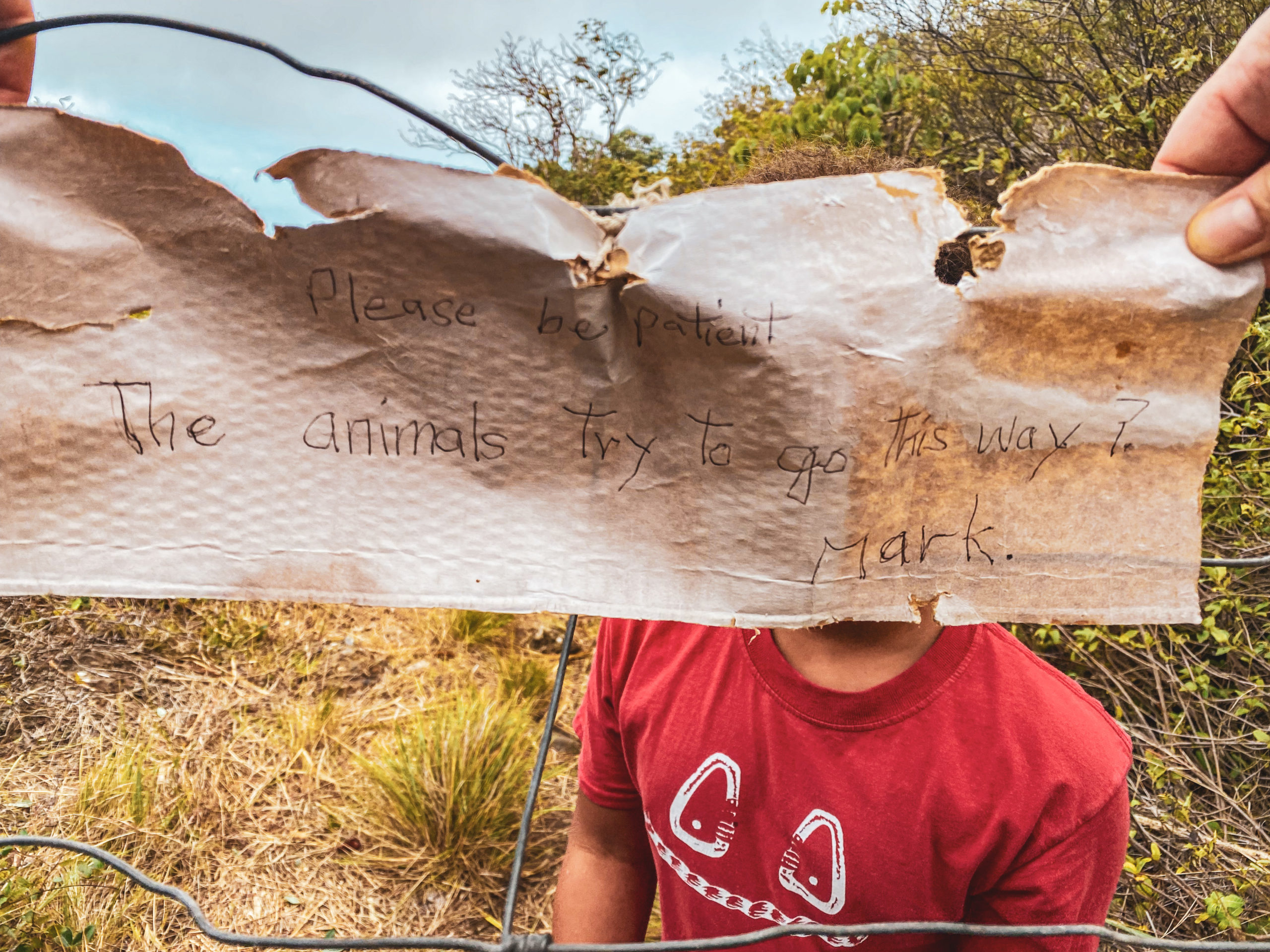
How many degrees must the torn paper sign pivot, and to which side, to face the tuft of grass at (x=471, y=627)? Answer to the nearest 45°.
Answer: approximately 180°

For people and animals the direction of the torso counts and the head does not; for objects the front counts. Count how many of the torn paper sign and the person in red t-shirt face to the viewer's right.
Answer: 0

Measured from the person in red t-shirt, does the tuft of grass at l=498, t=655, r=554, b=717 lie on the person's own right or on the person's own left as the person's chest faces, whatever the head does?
on the person's own right

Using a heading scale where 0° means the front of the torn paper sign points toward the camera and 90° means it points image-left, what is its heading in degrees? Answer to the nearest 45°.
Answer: approximately 0°

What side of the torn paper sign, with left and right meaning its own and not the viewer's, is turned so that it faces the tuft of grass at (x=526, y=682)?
back
